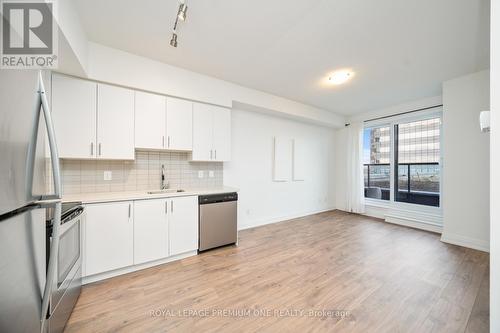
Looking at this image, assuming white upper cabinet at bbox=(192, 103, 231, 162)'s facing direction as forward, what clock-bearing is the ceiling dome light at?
The ceiling dome light is roughly at 11 o'clock from the white upper cabinet.

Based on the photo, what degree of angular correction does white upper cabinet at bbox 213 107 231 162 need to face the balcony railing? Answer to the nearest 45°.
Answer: approximately 45° to its left

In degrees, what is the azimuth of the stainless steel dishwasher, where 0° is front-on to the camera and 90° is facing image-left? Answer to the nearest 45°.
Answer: approximately 315°

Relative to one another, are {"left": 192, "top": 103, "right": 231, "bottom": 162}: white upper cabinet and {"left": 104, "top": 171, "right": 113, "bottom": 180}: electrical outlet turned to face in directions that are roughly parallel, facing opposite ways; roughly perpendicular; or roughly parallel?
roughly parallel

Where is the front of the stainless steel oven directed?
to the viewer's right

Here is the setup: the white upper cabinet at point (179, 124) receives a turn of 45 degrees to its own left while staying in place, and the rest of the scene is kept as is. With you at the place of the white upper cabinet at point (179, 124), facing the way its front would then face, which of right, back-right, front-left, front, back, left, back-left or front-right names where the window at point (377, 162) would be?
front

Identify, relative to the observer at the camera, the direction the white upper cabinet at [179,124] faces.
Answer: facing the viewer and to the right of the viewer

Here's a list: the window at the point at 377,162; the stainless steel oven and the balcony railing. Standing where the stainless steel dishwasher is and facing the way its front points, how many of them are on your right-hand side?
1

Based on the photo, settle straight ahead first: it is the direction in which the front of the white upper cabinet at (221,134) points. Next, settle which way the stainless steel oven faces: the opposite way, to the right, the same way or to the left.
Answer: to the left

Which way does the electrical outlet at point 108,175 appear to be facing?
toward the camera
